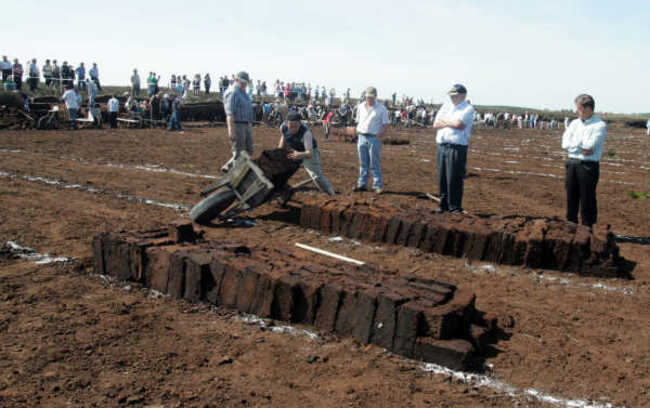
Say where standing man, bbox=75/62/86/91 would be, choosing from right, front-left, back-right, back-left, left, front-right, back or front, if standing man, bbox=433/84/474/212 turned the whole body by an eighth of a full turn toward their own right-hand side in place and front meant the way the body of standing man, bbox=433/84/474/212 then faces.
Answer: front-right

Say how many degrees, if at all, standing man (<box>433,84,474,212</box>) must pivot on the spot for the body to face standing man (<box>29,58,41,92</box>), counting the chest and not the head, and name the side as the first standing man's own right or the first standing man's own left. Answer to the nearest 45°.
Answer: approximately 90° to the first standing man's own right

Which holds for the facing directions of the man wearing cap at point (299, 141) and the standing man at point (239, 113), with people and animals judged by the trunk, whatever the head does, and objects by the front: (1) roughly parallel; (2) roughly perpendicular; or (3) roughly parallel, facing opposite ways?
roughly perpendicular

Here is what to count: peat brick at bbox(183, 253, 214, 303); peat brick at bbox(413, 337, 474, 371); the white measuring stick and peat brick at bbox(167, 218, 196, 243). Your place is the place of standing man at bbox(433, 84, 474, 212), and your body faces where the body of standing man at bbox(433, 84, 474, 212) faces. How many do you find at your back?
0

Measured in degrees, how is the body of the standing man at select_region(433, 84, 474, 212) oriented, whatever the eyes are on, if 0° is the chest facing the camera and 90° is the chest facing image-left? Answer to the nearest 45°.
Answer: approximately 45°

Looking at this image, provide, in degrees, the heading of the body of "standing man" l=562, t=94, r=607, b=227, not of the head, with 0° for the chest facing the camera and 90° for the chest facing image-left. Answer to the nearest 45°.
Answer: approximately 45°

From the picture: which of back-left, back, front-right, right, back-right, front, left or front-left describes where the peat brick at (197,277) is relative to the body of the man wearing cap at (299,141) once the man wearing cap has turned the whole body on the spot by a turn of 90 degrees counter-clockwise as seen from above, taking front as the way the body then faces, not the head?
front-right

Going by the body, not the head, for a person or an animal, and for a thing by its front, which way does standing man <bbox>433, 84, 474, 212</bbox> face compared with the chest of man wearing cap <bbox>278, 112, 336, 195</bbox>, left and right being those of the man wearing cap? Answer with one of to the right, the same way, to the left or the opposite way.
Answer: the same way

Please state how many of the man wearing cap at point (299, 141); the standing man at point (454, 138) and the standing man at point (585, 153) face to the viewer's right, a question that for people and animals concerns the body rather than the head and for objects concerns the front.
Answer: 0

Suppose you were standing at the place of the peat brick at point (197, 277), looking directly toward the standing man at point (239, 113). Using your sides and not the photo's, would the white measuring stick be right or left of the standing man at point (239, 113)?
right

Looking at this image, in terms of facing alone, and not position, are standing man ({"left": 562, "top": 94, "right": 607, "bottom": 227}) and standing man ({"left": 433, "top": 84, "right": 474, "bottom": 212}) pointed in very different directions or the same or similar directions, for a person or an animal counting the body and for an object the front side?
same or similar directions

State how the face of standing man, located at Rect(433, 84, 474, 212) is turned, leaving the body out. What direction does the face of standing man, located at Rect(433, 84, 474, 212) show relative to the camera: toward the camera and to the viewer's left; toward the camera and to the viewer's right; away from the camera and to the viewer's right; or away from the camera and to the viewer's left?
toward the camera and to the viewer's left
